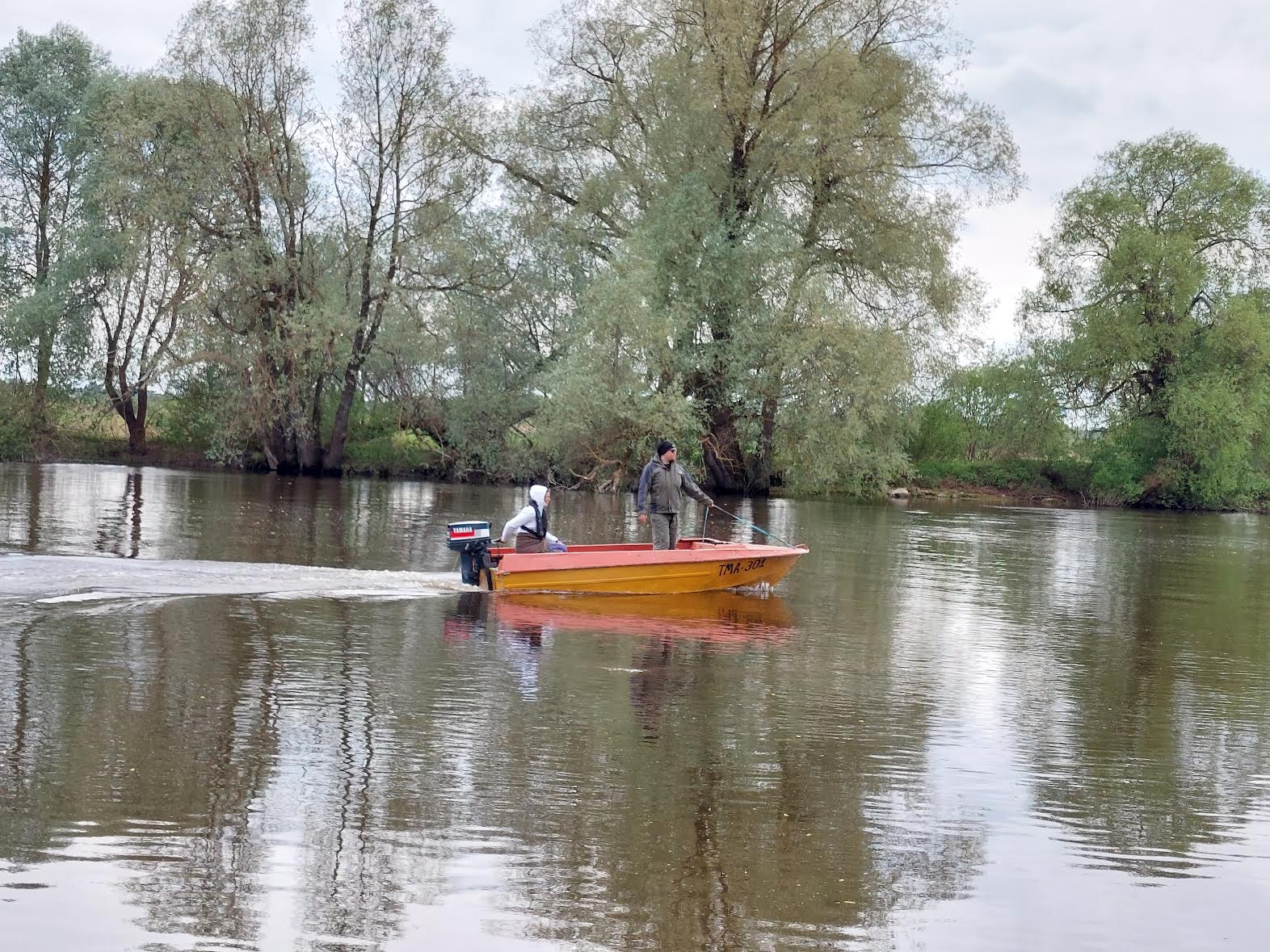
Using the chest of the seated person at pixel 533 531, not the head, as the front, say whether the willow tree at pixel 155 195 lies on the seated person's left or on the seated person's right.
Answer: on the seated person's left

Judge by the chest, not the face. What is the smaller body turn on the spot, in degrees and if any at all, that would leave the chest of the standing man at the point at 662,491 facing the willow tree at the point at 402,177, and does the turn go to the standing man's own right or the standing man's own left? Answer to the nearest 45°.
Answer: approximately 135° to the standing man's own left

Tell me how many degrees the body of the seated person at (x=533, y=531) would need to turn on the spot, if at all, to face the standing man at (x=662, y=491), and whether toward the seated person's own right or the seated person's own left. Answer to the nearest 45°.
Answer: approximately 45° to the seated person's own left

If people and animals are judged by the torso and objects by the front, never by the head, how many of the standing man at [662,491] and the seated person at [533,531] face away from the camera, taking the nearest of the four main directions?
0

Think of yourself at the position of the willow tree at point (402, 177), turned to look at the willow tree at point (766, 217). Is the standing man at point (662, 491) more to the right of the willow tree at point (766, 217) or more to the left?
right

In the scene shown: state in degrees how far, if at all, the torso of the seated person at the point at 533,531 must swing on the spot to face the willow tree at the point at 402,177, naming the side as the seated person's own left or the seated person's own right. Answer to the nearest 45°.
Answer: approximately 90° to the seated person's own left

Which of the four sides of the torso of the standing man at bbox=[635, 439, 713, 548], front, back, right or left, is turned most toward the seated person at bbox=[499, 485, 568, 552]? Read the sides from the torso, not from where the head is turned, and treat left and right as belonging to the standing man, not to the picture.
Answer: right

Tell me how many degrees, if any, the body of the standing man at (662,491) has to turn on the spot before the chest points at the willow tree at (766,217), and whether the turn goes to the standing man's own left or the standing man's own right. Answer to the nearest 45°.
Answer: approximately 135° to the standing man's own left

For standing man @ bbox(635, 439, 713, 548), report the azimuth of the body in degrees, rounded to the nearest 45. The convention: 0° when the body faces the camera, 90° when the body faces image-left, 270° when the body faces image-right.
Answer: approximately 315°

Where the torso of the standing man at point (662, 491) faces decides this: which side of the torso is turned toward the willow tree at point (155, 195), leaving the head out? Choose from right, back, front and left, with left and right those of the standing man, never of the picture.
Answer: back

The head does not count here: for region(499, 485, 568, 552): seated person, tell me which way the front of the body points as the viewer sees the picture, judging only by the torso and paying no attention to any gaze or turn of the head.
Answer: to the viewer's right
